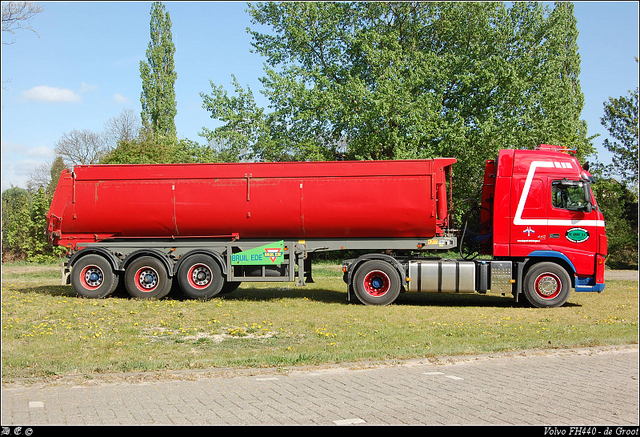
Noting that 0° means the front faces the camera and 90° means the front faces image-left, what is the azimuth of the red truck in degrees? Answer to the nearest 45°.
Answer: approximately 270°

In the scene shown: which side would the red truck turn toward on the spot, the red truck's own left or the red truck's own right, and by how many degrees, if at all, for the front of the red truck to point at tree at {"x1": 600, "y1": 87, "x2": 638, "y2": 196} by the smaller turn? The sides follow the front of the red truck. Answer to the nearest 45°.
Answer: approximately 45° to the red truck's own left

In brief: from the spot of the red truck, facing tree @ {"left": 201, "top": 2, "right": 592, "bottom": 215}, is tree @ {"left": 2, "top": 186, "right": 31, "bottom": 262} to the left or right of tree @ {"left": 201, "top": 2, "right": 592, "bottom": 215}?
left

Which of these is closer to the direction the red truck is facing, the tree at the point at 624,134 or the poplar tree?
the tree

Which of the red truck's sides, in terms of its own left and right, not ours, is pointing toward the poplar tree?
left

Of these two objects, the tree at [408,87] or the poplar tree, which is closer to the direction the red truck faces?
the tree
